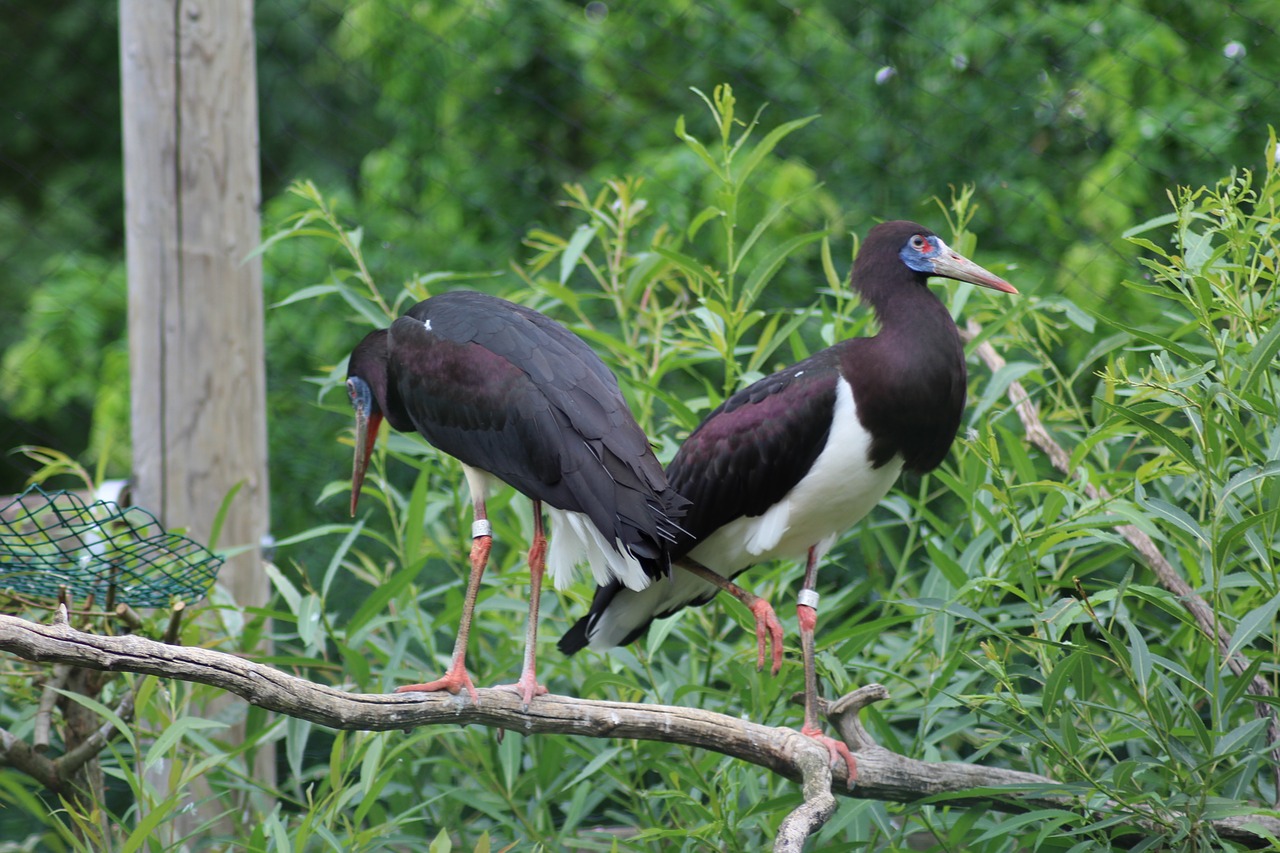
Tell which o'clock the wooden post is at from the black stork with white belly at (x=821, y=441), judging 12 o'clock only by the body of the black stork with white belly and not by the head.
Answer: The wooden post is roughly at 7 o'clock from the black stork with white belly.

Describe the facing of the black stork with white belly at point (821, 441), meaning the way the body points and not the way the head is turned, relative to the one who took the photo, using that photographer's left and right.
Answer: facing to the right of the viewer

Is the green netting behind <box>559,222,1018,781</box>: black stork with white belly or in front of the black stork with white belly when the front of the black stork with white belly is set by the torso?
behind

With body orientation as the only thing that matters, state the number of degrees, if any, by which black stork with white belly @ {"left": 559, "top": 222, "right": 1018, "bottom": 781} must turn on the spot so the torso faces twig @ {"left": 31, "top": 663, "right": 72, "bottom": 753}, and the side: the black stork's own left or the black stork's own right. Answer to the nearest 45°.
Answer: approximately 180°

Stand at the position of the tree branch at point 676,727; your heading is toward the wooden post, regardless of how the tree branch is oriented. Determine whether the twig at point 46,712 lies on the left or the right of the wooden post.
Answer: left
